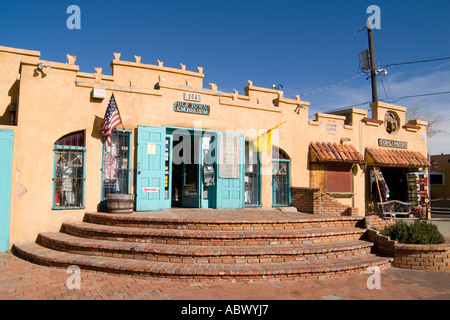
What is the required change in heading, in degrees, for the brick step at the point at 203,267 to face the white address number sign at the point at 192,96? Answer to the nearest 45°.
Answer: approximately 180°

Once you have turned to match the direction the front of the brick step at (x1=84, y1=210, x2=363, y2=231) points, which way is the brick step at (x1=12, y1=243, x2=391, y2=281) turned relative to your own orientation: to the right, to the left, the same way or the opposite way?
the same way

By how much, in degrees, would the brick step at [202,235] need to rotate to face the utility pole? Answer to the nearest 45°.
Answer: approximately 135° to its left

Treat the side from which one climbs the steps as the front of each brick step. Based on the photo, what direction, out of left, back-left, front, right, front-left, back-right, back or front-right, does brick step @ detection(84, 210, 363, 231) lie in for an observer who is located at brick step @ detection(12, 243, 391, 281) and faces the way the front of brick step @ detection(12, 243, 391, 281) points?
back

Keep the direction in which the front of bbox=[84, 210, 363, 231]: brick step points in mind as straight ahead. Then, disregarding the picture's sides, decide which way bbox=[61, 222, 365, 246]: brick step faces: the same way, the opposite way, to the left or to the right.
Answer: the same way

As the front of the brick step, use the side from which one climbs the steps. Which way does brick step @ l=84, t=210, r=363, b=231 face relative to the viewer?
toward the camera

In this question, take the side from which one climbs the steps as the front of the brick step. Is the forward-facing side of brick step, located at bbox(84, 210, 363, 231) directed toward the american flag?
no

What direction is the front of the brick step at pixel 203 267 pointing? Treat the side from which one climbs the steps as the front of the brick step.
toward the camera

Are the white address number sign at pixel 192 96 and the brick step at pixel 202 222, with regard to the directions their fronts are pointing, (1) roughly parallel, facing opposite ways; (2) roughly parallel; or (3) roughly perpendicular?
roughly parallel

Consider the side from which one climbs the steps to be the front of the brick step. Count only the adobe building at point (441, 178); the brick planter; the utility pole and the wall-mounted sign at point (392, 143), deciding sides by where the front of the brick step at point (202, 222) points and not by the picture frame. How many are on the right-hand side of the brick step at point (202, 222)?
0

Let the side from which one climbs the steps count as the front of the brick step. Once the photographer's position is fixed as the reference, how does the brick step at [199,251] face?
facing the viewer

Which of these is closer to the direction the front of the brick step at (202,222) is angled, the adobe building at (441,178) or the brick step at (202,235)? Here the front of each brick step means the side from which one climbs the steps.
the brick step

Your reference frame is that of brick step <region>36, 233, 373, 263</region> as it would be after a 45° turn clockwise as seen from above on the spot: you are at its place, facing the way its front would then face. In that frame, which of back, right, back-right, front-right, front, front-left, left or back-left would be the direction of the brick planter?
back-left

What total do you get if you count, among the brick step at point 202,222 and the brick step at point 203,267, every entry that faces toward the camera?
2

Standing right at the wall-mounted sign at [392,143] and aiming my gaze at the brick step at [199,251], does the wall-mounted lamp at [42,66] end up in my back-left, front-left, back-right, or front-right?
front-right
